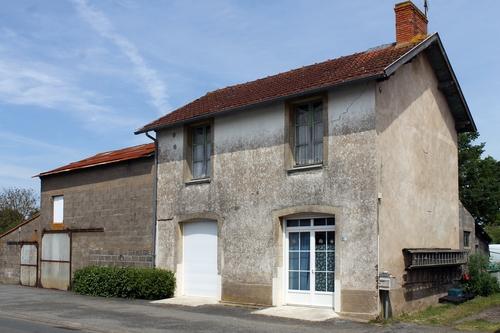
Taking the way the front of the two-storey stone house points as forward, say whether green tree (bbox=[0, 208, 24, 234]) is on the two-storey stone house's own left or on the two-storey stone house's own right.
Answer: on the two-storey stone house's own right

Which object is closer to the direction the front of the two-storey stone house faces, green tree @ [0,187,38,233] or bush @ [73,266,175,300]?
the bush

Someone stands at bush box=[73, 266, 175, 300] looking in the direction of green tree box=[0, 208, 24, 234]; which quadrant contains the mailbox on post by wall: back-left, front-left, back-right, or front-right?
back-right

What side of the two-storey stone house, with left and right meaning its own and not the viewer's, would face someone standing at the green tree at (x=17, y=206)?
right

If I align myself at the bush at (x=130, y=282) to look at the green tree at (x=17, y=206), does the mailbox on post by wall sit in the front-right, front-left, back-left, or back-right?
back-right
